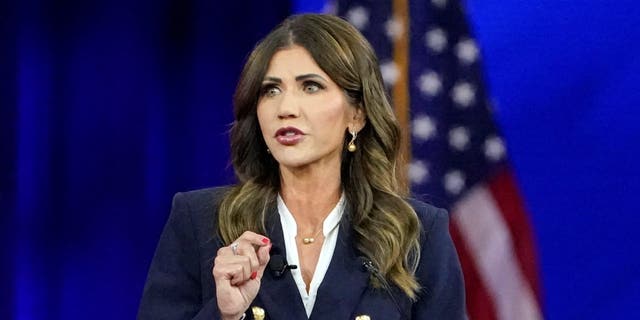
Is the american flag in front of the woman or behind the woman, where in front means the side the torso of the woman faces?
behind

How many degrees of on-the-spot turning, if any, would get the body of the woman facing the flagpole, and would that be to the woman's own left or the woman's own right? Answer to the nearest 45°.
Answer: approximately 180°

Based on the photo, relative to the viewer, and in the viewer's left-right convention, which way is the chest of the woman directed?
facing the viewer

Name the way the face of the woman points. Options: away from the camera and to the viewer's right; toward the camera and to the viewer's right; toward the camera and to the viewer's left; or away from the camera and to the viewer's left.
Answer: toward the camera and to the viewer's left
